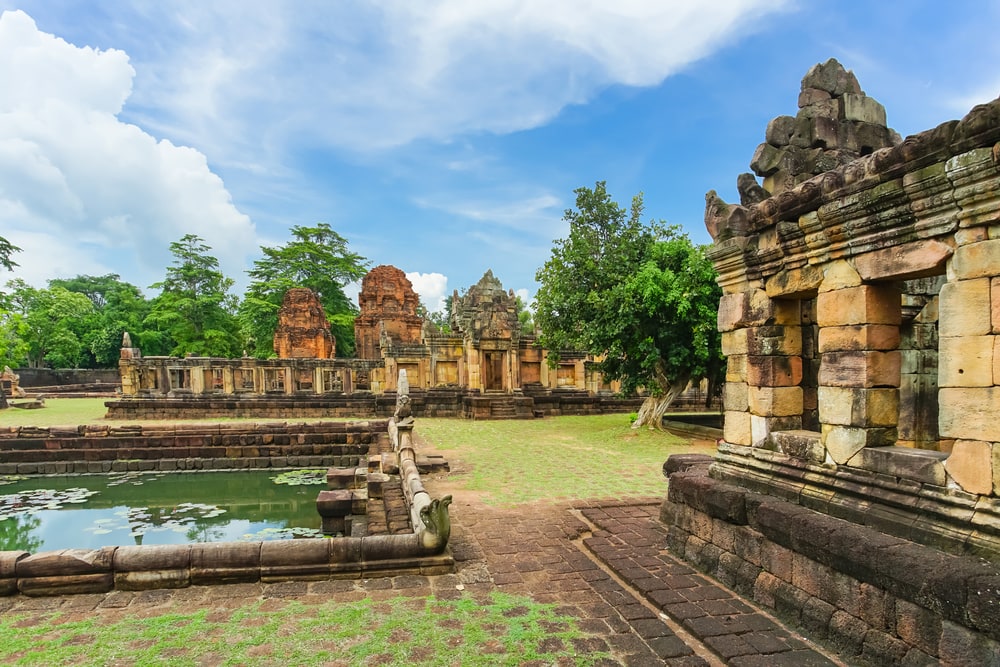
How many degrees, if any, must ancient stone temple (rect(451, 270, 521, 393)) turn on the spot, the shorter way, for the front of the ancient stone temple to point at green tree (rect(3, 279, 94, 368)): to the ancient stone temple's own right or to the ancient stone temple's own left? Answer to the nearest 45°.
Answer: approximately 135° to the ancient stone temple's own right

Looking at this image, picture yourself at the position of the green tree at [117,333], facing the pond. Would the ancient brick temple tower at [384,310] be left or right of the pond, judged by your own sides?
left

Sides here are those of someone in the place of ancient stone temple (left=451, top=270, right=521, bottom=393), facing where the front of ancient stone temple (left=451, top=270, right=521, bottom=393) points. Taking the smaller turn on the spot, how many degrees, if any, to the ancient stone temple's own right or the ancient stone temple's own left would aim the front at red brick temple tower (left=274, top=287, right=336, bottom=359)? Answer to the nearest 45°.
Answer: approximately 135° to the ancient stone temple's own right

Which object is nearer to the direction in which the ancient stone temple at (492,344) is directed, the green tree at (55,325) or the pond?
the pond

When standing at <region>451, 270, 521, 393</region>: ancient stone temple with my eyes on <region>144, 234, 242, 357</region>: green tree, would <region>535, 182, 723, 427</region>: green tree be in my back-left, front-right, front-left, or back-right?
back-left

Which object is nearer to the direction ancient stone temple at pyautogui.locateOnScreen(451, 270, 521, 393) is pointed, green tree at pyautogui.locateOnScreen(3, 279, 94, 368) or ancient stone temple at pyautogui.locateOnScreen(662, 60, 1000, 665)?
the ancient stone temple

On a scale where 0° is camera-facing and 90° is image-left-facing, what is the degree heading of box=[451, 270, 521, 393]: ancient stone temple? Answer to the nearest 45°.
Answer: approximately 0°

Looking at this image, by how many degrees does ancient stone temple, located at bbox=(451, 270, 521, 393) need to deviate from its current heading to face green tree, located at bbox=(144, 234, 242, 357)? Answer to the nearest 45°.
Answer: approximately 135° to its right

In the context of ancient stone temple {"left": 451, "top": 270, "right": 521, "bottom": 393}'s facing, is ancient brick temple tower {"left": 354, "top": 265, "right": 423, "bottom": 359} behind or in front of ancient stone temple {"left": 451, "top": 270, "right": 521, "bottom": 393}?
behind

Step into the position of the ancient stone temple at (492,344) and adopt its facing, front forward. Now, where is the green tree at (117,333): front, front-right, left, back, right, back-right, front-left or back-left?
back-right
